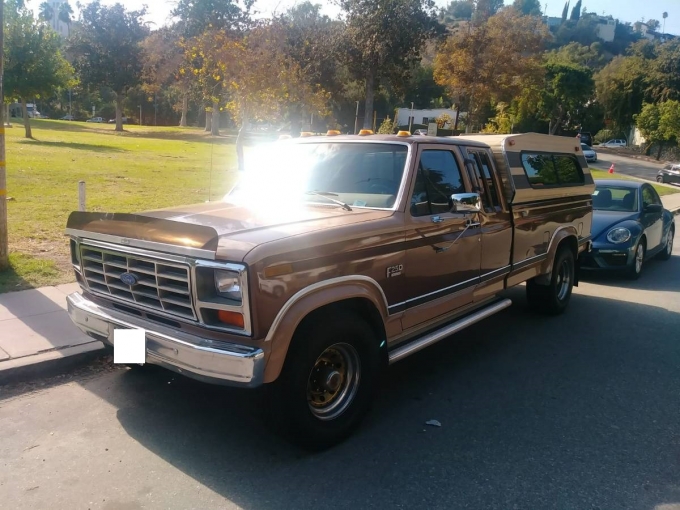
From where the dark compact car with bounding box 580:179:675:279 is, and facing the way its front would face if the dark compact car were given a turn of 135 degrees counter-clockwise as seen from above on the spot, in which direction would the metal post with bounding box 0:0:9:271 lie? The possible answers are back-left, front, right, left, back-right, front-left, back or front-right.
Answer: back-right

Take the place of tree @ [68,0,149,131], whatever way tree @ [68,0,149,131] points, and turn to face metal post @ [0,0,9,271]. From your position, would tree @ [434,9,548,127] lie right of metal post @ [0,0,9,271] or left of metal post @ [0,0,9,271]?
left

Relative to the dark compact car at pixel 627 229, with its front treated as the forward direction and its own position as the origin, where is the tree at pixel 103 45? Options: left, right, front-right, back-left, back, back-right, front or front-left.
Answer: right

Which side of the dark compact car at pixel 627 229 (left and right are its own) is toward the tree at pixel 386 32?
right

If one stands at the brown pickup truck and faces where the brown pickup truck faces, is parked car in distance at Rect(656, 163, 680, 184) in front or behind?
behind

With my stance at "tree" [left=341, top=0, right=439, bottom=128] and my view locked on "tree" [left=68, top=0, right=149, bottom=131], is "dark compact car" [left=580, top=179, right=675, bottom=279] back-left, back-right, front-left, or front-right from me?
back-left

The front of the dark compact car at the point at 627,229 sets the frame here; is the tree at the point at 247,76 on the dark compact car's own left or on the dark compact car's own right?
on the dark compact car's own right

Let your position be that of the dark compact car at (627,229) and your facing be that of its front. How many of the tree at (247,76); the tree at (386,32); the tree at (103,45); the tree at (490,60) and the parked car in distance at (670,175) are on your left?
0

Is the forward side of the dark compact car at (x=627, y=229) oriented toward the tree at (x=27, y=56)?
no

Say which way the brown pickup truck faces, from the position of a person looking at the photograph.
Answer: facing the viewer and to the left of the viewer

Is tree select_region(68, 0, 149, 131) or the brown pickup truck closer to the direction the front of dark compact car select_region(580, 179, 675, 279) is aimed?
the brown pickup truck

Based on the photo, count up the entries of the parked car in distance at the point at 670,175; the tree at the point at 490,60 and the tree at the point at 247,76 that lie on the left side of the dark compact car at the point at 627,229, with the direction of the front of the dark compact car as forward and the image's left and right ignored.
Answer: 0

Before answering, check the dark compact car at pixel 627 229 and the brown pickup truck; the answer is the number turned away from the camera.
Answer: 0

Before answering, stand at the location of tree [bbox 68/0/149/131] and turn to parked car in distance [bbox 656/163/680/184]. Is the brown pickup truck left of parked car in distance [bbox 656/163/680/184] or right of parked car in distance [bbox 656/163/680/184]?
right

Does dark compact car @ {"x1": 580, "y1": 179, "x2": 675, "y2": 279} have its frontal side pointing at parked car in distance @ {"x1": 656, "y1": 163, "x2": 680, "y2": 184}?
no

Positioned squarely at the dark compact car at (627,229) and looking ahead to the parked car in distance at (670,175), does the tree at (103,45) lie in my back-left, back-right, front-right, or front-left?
front-left

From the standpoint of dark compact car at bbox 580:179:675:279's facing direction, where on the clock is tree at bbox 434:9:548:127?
The tree is roughly at 4 o'clock from the dark compact car.

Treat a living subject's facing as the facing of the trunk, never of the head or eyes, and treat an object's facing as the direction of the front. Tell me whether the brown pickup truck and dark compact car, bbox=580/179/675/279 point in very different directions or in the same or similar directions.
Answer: same or similar directions
